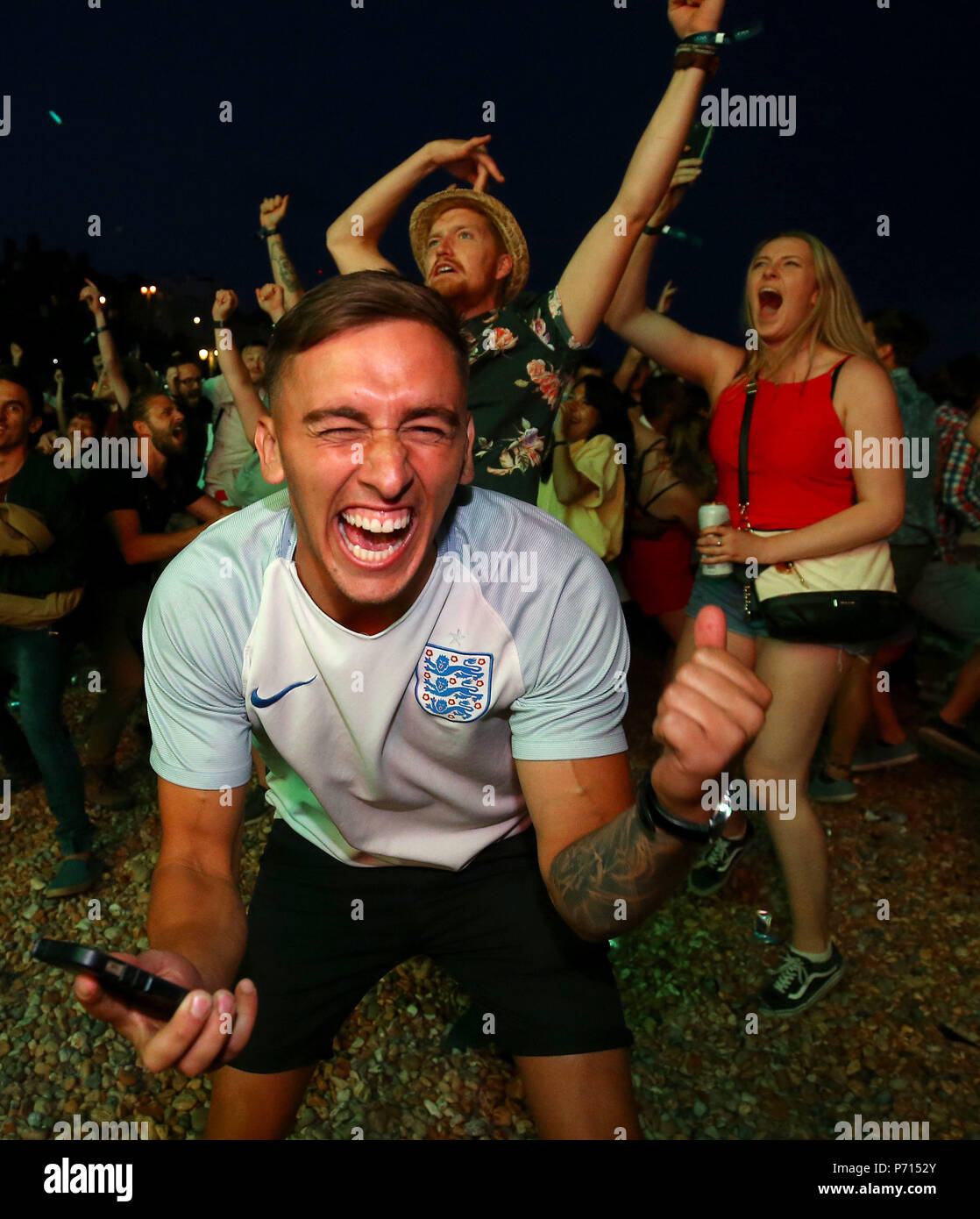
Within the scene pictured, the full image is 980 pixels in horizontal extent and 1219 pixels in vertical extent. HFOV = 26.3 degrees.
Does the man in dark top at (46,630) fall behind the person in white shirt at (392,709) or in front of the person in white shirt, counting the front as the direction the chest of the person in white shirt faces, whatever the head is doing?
behind

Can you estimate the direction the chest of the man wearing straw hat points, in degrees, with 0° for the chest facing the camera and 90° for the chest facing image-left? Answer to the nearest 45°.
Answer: approximately 45°

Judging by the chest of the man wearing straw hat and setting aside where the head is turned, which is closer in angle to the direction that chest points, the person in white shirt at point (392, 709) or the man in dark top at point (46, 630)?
the person in white shirt

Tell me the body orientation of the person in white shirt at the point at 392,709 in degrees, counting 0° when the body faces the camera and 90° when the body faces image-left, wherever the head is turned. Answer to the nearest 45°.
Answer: approximately 0°

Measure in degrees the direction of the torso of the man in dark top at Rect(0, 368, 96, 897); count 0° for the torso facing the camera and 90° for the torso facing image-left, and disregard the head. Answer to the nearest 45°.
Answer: approximately 45°

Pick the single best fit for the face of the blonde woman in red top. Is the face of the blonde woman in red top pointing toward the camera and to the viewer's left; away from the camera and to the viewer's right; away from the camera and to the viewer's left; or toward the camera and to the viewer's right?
toward the camera and to the viewer's left

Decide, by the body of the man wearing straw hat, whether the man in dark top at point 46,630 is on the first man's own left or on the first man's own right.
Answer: on the first man's own right
